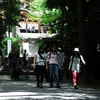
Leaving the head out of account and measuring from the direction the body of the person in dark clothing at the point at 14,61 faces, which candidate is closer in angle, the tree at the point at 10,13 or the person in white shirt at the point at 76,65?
the person in white shirt

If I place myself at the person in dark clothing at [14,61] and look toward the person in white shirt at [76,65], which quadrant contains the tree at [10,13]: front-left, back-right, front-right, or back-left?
back-left

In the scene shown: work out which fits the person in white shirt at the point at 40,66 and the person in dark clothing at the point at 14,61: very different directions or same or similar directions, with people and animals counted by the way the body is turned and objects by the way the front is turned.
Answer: same or similar directions

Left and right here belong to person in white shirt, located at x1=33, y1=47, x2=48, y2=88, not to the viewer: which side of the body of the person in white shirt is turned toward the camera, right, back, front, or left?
front

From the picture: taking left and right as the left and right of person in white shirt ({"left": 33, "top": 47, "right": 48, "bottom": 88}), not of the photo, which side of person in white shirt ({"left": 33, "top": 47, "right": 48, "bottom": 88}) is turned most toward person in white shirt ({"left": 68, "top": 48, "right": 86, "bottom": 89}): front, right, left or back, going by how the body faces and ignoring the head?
left

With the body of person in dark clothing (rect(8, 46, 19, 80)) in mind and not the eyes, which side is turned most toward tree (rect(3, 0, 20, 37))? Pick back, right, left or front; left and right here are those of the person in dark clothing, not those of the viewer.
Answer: back

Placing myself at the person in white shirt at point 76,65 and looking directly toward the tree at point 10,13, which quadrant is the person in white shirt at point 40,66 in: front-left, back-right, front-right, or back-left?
front-left

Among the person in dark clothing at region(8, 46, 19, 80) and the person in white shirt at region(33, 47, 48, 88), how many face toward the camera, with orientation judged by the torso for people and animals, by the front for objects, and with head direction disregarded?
2

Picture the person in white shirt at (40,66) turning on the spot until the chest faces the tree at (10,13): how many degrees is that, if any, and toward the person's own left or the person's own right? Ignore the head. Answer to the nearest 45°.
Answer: approximately 180°

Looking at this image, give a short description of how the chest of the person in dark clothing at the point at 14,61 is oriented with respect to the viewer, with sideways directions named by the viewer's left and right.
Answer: facing the viewer
